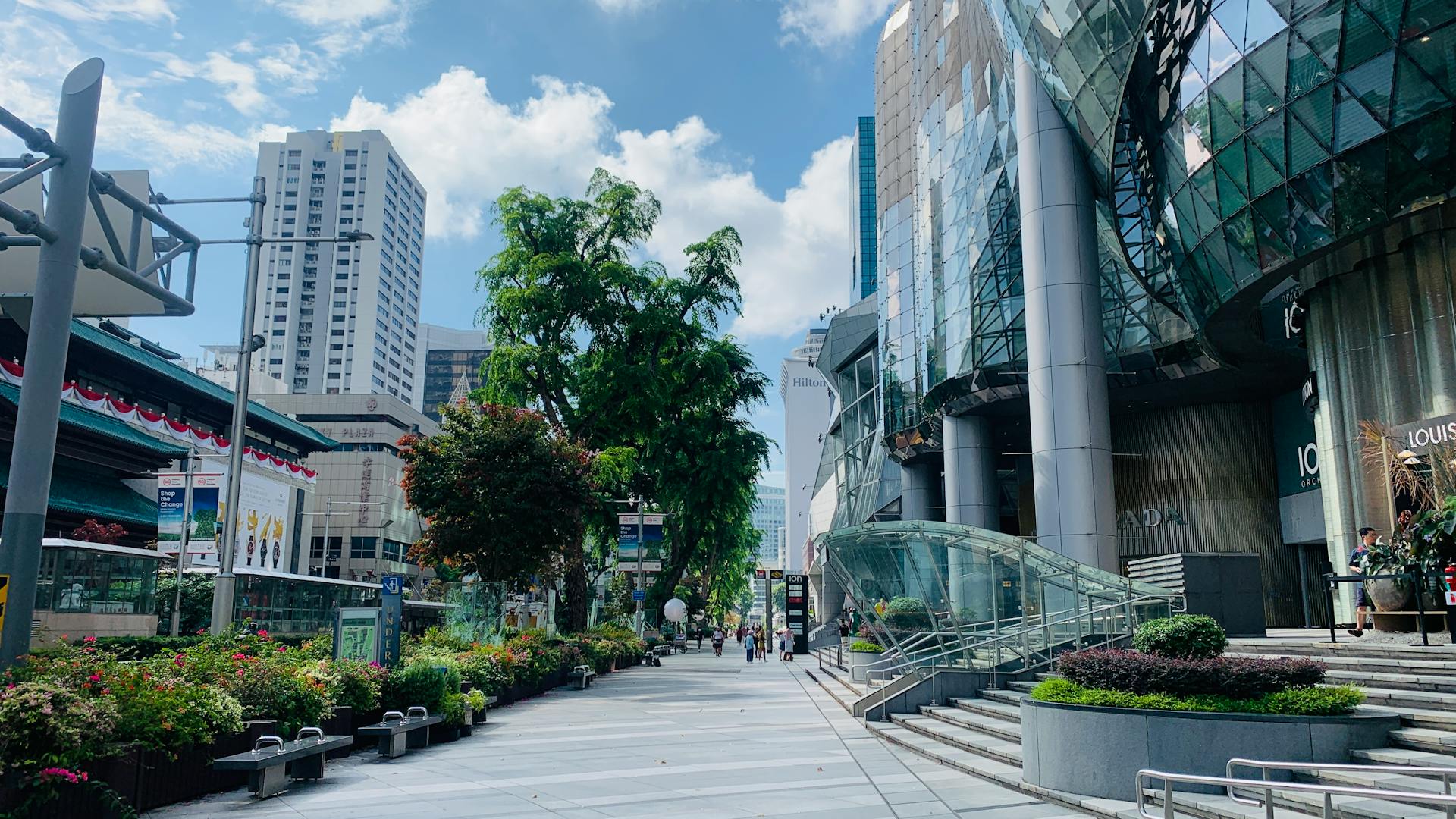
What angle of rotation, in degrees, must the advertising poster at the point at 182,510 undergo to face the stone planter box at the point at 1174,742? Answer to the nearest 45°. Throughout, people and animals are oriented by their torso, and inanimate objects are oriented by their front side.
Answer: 0° — it already faces it

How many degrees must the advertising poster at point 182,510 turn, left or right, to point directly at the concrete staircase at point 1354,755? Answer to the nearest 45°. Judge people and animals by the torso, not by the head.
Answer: approximately 45° to its left

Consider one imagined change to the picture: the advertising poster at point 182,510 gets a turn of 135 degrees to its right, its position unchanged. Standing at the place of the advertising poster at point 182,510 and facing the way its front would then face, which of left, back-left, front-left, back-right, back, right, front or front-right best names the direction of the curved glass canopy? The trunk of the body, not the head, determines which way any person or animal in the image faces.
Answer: back

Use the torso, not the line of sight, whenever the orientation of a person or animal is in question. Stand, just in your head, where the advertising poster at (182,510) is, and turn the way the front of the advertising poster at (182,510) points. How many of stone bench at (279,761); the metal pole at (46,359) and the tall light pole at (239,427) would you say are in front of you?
3

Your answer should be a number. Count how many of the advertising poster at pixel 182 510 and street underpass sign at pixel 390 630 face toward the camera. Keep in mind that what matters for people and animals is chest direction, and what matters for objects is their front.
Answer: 2

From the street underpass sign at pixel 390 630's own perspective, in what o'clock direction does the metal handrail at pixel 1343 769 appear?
The metal handrail is roughly at 11 o'clock from the street underpass sign.

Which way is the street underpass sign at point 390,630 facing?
toward the camera

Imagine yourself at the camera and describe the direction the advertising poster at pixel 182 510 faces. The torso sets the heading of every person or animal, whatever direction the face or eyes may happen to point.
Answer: facing the viewer

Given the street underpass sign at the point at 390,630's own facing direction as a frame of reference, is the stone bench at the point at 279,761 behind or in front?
in front

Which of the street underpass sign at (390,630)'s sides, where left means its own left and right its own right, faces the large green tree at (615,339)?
back

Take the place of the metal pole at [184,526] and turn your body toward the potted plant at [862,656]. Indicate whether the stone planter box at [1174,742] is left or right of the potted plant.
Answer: right

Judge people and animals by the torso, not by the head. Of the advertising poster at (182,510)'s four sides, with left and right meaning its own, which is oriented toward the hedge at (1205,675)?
front

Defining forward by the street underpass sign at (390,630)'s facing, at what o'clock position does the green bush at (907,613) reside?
The green bush is roughly at 9 o'clock from the street underpass sign.

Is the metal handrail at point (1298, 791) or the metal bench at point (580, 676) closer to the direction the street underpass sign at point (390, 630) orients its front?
the metal handrail

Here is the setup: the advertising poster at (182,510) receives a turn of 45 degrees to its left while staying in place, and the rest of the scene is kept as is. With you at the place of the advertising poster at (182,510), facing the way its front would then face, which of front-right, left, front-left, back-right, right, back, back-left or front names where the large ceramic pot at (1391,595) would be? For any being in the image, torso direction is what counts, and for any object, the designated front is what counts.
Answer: front

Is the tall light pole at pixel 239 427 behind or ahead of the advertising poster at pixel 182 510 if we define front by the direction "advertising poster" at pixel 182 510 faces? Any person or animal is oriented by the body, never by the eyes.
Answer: ahead

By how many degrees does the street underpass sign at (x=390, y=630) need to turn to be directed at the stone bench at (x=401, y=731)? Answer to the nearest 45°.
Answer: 0° — it already faces it
